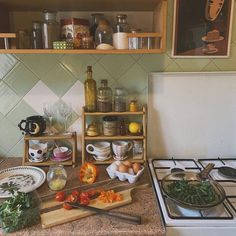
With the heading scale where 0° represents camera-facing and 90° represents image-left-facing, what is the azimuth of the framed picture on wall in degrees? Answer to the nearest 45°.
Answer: approximately 0°

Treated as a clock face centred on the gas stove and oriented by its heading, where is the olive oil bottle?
The olive oil bottle is roughly at 4 o'clock from the gas stove.

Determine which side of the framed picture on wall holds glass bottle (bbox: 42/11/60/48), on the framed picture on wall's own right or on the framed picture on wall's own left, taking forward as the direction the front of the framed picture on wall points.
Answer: on the framed picture on wall's own right

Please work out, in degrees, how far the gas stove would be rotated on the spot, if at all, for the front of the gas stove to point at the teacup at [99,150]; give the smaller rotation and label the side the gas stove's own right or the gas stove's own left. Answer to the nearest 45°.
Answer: approximately 135° to the gas stove's own right

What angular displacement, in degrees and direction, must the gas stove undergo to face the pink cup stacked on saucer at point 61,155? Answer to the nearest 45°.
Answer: approximately 90° to its right
